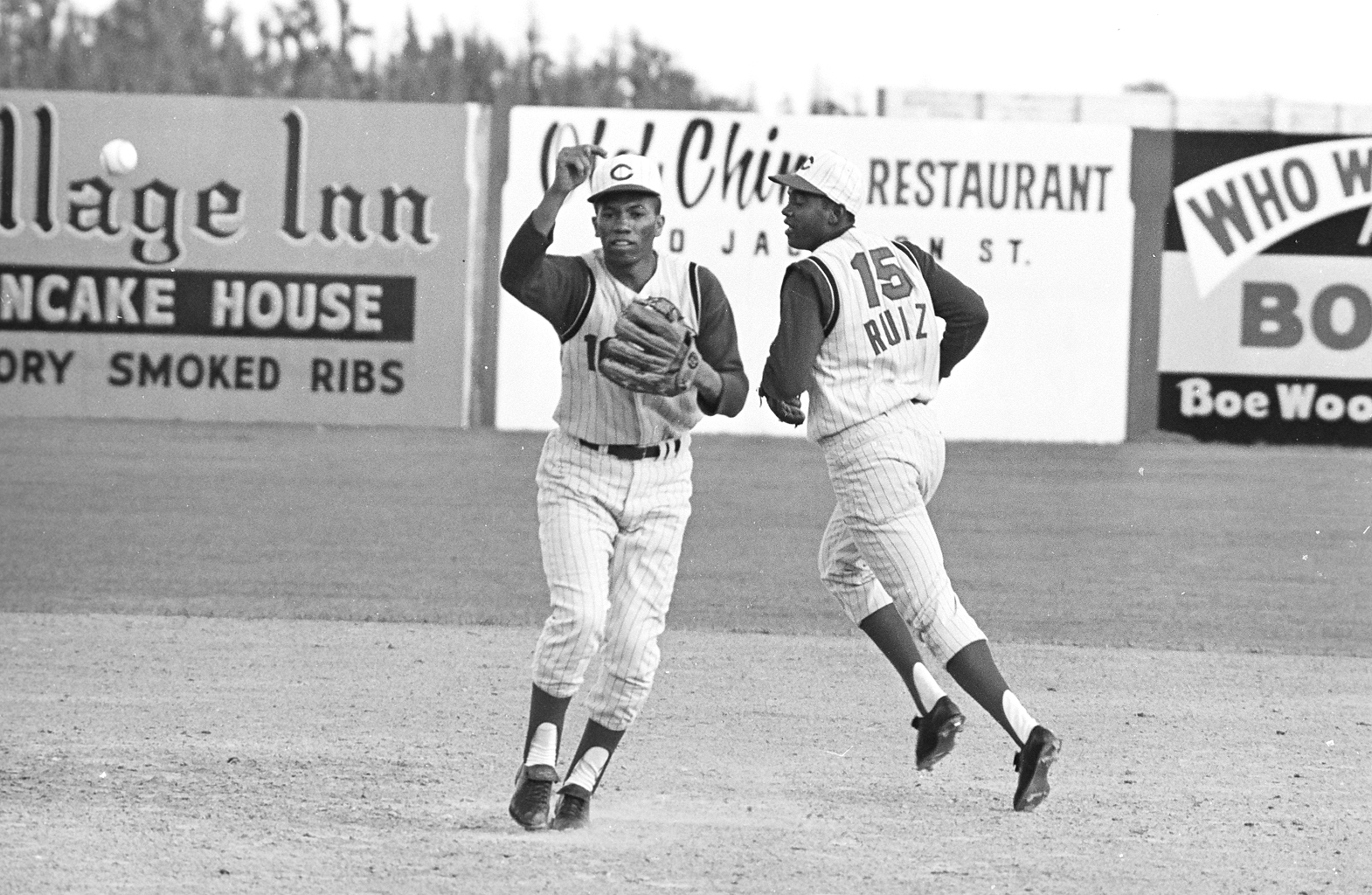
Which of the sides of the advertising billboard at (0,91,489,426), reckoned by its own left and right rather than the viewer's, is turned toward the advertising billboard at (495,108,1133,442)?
left

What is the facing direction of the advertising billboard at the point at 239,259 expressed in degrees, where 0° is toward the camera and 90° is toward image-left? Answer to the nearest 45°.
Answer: approximately 0°

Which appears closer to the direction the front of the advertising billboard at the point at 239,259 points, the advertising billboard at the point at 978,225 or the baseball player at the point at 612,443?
the baseball player

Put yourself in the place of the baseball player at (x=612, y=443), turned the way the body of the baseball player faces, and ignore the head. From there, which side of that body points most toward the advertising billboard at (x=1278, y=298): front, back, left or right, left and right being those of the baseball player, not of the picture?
back

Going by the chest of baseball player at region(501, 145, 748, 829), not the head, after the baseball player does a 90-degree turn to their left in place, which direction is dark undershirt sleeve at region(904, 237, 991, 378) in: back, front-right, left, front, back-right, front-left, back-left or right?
front-left

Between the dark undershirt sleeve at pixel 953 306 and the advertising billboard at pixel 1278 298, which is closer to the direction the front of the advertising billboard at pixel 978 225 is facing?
the dark undershirt sleeve

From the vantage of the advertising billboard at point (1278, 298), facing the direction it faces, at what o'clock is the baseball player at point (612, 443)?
The baseball player is roughly at 12 o'clock from the advertising billboard.

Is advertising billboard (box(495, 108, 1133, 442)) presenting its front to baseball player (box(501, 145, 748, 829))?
yes

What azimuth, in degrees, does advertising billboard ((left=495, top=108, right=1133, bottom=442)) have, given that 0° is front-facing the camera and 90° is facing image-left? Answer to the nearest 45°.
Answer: approximately 0°

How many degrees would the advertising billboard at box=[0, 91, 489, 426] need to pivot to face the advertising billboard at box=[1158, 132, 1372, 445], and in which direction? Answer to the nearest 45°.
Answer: approximately 90° to its left
